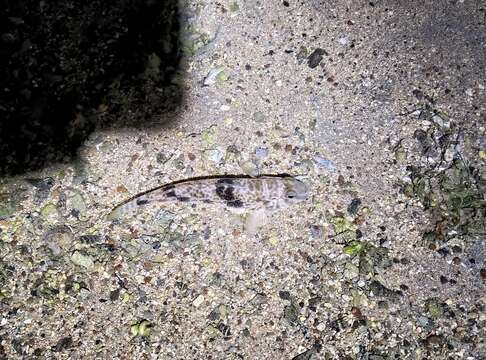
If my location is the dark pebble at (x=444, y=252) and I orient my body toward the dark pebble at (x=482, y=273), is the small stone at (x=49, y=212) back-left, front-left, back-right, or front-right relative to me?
back-right

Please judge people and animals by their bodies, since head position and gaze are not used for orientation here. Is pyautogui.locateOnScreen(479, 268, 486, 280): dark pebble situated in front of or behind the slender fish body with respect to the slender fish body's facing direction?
in front

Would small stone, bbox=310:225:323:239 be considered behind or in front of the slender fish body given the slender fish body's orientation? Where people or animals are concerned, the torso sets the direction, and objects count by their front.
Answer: in front

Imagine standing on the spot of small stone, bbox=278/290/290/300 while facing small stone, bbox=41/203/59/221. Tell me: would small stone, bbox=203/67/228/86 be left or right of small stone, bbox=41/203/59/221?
right

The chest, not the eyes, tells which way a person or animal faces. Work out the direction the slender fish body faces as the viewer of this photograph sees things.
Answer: facing to the right of the viewer

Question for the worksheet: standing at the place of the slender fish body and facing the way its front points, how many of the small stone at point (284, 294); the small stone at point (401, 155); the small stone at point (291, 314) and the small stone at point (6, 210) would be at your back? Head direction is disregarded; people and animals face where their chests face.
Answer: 1

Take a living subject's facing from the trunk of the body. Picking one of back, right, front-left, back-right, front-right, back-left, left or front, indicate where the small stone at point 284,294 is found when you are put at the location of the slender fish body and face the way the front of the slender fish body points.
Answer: front-right

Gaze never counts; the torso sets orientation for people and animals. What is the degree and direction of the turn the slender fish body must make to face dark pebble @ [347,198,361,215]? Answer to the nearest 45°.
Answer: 0° — it already faces it

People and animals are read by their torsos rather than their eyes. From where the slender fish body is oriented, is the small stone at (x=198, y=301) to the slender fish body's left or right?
on its right

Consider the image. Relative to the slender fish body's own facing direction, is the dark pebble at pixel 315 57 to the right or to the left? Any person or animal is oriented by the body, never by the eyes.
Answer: on its left

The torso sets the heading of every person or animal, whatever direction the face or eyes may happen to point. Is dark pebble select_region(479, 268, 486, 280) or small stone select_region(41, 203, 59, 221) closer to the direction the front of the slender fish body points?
the dark pebble

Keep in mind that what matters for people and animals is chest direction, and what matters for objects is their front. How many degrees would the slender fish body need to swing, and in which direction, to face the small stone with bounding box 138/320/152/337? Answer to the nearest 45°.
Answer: approximately 90° to its right

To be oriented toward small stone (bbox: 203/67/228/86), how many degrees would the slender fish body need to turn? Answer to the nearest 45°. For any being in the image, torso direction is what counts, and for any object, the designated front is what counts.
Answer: approximately 135° to its left

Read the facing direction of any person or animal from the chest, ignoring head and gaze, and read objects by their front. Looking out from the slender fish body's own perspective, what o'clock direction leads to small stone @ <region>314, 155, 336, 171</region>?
The small stone is roughly at 11 o'clock from the slender fish body.

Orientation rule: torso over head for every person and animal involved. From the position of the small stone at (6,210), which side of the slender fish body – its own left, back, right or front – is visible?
back
